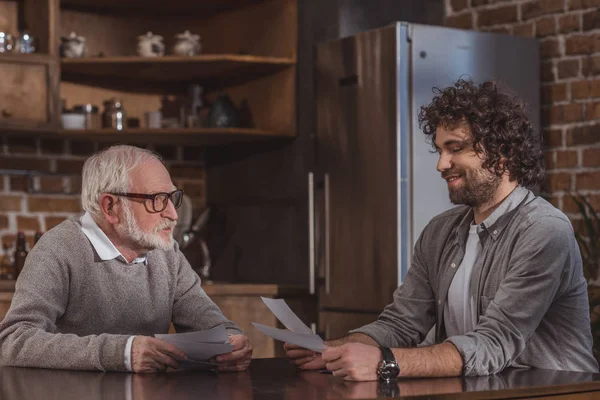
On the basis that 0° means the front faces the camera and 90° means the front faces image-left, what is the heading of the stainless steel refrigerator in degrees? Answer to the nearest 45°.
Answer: approximately 45°

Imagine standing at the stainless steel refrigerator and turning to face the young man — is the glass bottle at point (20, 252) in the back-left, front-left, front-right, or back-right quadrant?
back-right

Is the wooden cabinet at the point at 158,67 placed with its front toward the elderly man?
yes

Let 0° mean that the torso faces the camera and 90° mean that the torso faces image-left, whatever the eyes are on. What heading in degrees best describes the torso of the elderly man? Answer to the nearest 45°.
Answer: approximately 315°

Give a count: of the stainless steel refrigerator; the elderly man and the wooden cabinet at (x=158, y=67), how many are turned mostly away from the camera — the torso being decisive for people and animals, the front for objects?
0

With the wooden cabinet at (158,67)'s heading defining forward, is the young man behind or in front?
in front

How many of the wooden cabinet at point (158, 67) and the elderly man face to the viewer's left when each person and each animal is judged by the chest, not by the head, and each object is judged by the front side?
0

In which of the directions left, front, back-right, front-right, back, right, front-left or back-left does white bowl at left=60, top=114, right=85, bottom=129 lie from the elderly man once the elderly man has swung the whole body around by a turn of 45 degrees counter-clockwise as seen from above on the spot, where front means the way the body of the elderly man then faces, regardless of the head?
left

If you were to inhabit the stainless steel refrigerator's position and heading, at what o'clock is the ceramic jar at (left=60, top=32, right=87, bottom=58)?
The ceramic jar is roughly at 2 o'clock from the stainless steel refrigerator.

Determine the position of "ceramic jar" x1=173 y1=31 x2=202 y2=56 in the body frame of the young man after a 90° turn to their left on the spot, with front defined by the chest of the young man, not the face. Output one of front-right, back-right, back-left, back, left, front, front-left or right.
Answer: back

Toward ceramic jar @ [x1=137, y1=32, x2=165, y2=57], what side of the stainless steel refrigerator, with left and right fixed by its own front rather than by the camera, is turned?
right

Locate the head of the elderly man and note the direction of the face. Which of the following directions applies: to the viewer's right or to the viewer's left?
to the viewer's right

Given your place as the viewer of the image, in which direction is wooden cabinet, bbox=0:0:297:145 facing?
facing the viewer

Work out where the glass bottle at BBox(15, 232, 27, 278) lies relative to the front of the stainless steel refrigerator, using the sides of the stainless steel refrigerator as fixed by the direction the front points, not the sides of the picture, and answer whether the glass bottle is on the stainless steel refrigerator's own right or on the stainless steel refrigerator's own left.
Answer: on the stainless steel refrigerator's own right

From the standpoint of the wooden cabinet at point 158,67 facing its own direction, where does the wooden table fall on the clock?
The wooden table is roughly at 12 o'clock from the wooden cabinet.

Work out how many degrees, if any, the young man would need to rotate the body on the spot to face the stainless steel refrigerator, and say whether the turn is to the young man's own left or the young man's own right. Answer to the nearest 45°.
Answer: approximately 135° to the young man's own right

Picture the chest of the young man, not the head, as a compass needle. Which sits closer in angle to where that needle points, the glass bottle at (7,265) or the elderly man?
the elderly man
